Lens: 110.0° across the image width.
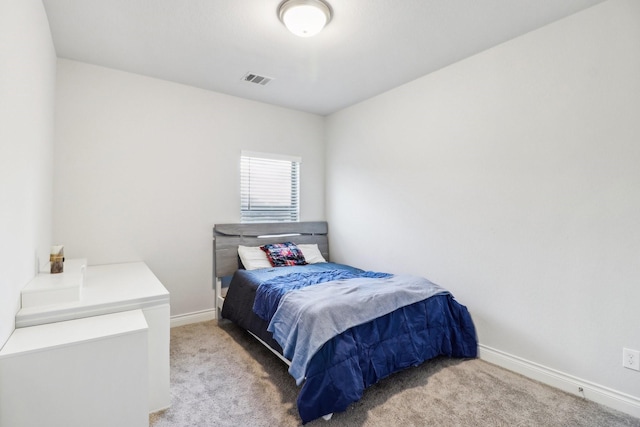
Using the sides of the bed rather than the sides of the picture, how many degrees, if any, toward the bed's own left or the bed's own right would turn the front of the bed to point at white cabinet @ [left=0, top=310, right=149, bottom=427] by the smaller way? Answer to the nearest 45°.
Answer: approximately 90° to the bed's own right

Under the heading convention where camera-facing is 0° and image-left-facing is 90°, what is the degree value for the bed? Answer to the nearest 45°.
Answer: approximately 315°

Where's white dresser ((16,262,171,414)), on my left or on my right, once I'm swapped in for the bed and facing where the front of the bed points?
on my right
